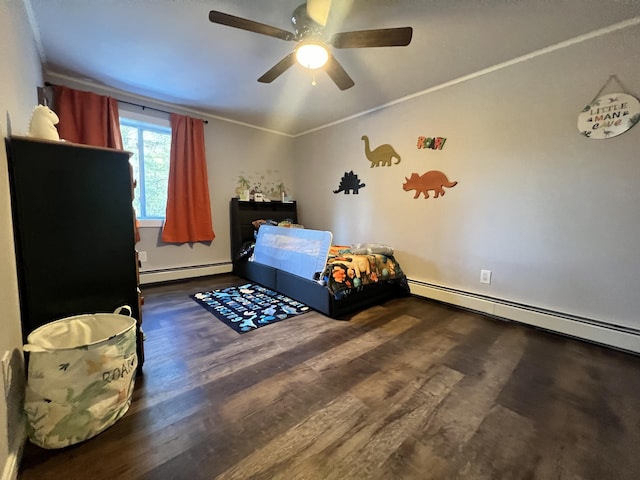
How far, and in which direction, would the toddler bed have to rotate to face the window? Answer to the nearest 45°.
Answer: approximately 135° to its right

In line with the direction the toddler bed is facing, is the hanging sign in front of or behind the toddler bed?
in front

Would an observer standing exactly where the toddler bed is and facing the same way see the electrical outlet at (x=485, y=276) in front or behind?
in front

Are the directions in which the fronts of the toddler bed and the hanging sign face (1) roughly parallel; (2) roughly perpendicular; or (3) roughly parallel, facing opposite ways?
roughly perpendicular

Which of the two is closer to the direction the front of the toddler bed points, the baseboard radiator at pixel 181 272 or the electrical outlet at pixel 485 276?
the electrical outlet

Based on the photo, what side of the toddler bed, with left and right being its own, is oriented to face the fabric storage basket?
right

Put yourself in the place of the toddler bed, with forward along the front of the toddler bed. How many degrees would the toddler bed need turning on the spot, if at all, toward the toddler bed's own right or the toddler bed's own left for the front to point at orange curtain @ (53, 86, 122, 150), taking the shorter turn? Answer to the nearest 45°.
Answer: approximately 135° to the toddler bed's own right

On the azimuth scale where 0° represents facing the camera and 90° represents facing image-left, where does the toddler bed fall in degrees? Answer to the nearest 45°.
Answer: approximately 315°

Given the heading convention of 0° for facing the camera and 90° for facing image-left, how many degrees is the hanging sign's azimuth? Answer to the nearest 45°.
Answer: approximately 0°

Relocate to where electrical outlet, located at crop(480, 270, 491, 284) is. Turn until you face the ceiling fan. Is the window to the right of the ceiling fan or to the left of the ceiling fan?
right

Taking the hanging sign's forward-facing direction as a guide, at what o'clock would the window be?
The window is roughly at 2 o'clock from the hanging sign.
